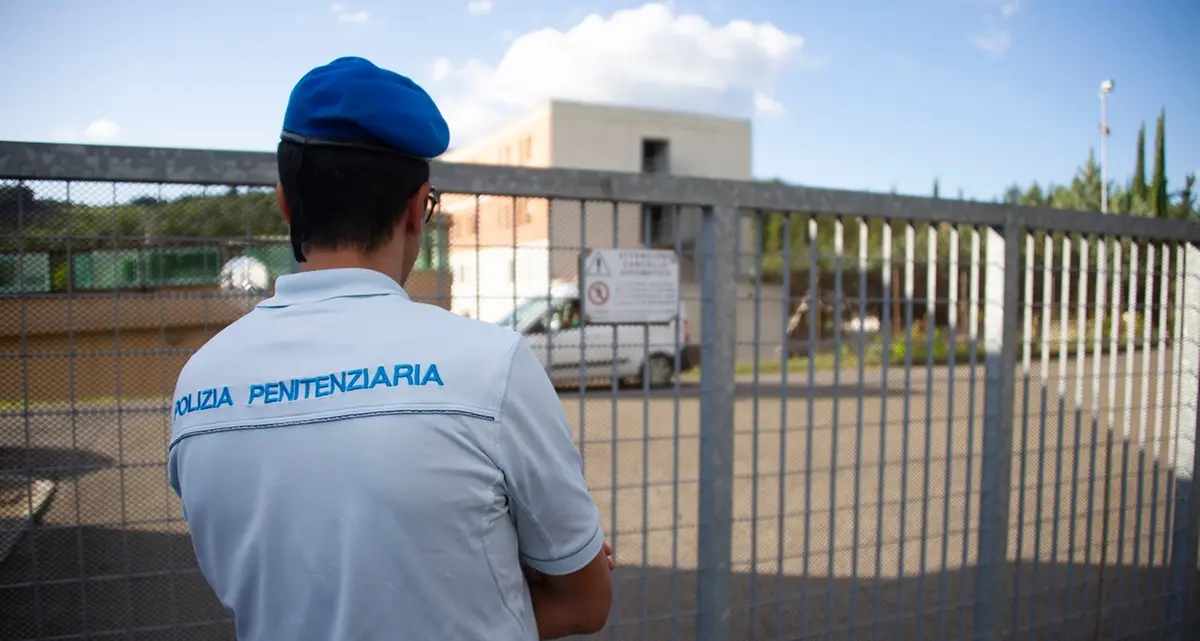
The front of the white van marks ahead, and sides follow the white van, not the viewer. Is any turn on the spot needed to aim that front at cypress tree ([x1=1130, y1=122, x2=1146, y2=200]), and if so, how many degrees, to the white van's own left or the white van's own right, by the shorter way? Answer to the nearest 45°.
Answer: approximately 135° to the white van's own right

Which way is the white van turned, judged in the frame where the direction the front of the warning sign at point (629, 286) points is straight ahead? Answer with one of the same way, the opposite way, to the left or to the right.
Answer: to the right

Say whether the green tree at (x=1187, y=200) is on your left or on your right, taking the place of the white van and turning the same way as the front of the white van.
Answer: on your right

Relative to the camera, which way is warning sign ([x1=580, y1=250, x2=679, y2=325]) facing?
toward the camera

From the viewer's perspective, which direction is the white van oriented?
to the viewer's left

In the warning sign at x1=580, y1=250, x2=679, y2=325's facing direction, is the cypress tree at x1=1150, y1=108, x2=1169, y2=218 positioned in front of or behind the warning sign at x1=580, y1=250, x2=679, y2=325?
behind

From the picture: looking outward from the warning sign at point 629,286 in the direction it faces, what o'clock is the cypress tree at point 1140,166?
The cypress tree is roughly at 7 o'clock from the warning sign.
